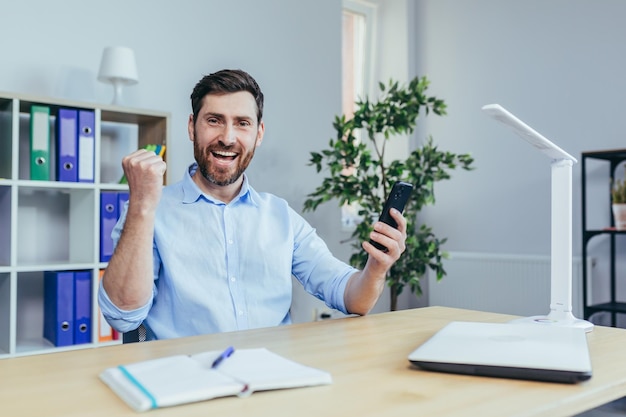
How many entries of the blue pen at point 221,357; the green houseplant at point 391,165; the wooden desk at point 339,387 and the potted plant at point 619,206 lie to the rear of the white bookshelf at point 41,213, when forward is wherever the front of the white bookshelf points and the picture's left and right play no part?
0

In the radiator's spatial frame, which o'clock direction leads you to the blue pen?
The blue pen is roughly at 12 o'clock from the radiator.

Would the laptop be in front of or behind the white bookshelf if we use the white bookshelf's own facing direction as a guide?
in front

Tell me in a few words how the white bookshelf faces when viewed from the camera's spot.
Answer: facing the viewer and to the right of the viewer

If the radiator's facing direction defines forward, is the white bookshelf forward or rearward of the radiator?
forward

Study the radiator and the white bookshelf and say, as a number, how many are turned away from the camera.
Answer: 0

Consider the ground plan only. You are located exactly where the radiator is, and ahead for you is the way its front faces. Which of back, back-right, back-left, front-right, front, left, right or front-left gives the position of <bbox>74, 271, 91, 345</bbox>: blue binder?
front-right

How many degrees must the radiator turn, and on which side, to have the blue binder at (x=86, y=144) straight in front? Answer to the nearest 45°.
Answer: approximately 45° to its right

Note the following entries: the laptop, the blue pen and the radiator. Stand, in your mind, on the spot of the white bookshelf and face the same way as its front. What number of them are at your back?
0

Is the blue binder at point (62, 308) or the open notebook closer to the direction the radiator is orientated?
the open notebook

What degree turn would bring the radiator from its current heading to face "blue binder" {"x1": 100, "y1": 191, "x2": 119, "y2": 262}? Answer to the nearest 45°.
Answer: approximately 45° to its right

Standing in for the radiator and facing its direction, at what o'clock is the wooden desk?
The wooden desk is roughly at 12 o'clock from the radiator.

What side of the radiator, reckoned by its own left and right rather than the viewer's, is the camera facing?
front
